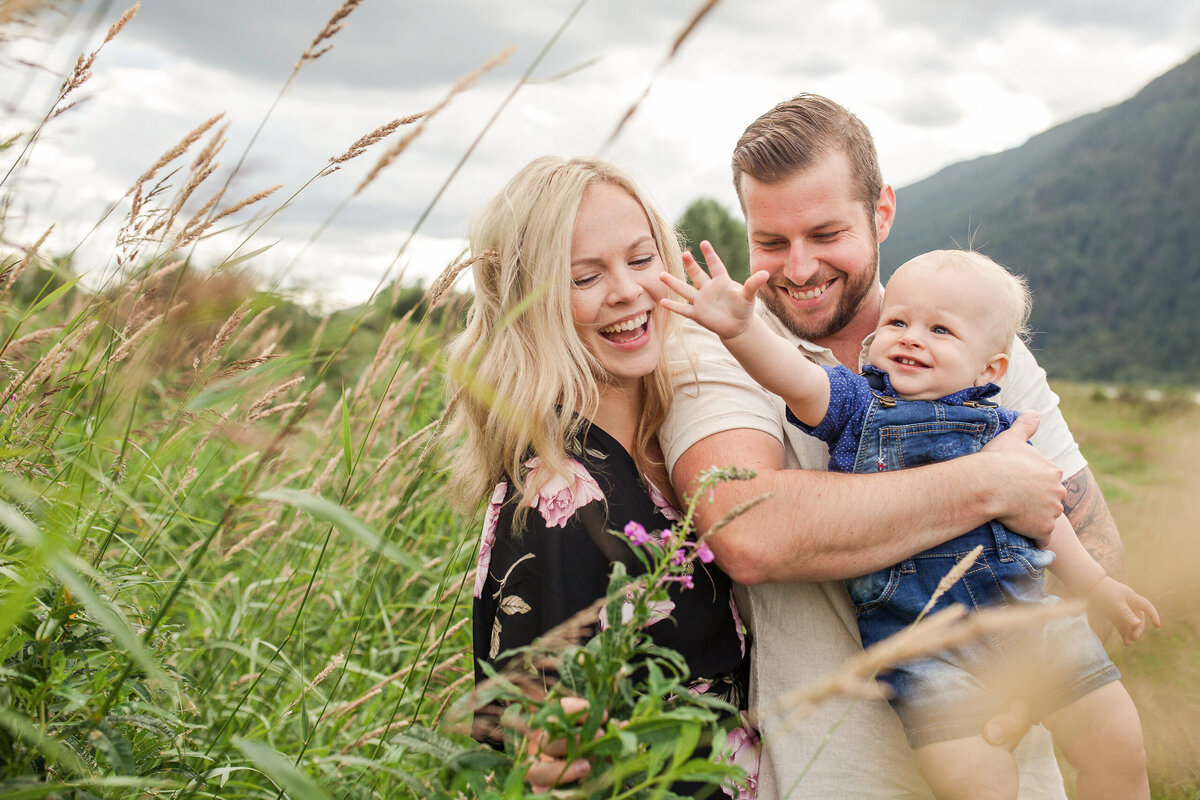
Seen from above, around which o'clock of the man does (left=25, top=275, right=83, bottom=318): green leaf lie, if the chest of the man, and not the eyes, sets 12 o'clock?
The green leaf is roughly at 2 o'clock from the man.

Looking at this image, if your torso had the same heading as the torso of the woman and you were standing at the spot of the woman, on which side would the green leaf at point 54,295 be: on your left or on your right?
on your right

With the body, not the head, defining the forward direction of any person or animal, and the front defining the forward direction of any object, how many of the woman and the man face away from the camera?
0

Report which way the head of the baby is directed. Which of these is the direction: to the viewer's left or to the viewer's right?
to the viewer's left

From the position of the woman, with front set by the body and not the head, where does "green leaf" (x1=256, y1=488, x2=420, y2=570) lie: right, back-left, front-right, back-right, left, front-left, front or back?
front-right

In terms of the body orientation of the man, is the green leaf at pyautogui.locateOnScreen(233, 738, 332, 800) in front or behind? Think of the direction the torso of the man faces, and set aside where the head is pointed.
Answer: in front

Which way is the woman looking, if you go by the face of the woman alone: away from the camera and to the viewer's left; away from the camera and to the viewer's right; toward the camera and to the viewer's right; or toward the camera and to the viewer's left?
toward the camera and to the viewer's right

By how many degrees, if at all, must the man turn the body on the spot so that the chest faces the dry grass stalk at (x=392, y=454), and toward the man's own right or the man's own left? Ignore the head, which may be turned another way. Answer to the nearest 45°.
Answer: approximately 45° to the man's own right

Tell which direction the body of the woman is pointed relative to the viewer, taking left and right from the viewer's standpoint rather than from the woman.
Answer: facing the viewer and to the right of the viewer

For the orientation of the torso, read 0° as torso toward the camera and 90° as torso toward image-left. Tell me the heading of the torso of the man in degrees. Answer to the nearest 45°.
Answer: approximately 0°
